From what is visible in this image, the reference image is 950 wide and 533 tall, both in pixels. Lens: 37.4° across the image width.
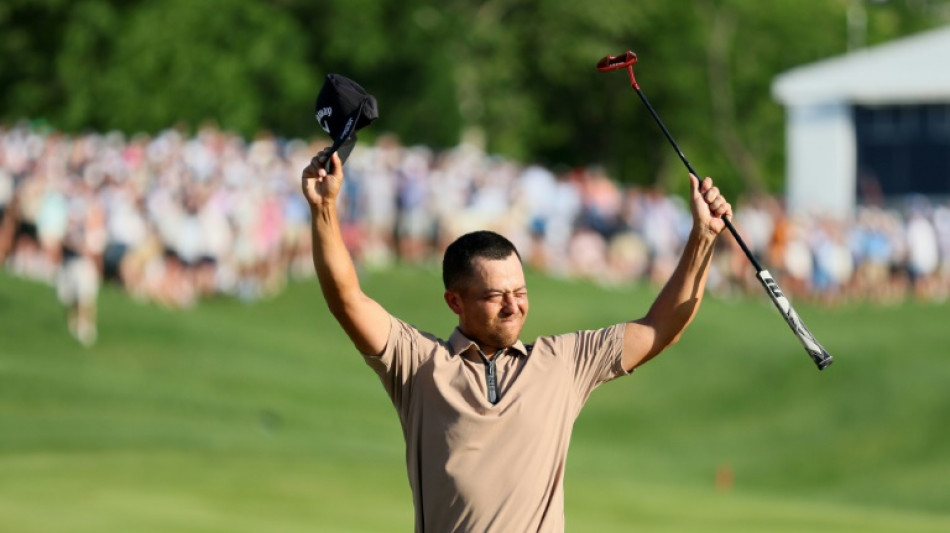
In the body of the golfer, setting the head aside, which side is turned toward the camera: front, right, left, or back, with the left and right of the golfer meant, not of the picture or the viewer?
front

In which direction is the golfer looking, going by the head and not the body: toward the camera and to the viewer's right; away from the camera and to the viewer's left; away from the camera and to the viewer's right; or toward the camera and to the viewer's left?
toward the camera and to the viewer's right
